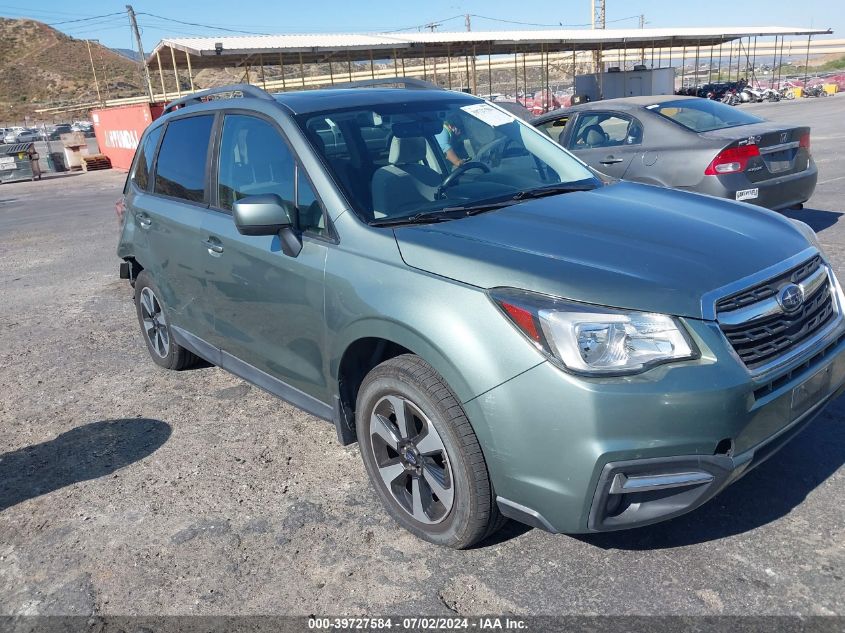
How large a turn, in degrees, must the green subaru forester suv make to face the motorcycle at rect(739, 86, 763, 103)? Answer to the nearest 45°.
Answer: approximately 135° to its left

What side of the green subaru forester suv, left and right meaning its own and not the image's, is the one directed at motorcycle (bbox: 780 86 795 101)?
left

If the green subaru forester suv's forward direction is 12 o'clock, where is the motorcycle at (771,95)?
The motorcycle is roughly at 8 o'clock from the green subaru forester suv.

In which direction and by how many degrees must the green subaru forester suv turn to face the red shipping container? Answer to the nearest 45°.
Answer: approximately 180°

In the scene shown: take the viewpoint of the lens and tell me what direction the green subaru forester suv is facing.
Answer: facing the viewer and to the right of the viewer

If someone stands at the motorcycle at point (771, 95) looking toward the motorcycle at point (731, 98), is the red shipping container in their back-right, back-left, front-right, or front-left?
front-left

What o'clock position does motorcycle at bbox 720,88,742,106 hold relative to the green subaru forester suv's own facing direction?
The motorcycle is roughly at 8 o'clock from the green subaru forester suv.

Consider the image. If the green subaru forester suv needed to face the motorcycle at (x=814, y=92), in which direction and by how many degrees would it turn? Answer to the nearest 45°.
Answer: approximately 90° to its left
